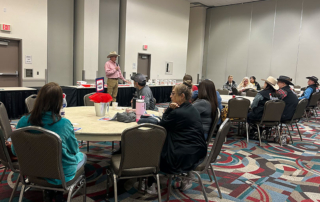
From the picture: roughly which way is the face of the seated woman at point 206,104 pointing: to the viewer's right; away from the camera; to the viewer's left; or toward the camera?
away from the camera

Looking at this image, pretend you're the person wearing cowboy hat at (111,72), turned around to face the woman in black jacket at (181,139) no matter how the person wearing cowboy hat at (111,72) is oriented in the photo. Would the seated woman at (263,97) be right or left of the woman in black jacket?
left

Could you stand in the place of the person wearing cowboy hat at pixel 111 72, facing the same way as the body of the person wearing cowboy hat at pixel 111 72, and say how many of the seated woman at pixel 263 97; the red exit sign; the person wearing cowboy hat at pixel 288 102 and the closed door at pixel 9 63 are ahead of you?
2

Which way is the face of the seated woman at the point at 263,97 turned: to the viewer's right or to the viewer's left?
to the viewer's left

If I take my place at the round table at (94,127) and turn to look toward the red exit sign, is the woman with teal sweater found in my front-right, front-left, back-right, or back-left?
back-left

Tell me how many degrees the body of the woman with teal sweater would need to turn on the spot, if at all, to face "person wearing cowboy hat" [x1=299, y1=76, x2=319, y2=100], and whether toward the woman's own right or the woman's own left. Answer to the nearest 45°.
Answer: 0° — they already face them

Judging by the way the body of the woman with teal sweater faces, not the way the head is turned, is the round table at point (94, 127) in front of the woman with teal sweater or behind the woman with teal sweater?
in front

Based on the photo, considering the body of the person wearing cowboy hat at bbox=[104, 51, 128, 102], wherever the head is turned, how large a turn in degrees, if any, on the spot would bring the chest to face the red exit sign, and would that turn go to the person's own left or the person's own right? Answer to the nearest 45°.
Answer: approximately 135° to the person's own right

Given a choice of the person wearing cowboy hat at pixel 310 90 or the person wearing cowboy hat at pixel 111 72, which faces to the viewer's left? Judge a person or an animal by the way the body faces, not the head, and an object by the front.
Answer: the person wearing cowboy hat at pixel 310 90

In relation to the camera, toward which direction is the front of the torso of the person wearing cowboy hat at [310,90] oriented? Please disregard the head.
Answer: to the viewer's left

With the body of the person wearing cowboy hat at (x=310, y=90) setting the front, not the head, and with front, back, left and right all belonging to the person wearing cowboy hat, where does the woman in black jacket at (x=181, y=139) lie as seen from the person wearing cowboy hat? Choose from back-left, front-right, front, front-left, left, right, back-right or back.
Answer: left
